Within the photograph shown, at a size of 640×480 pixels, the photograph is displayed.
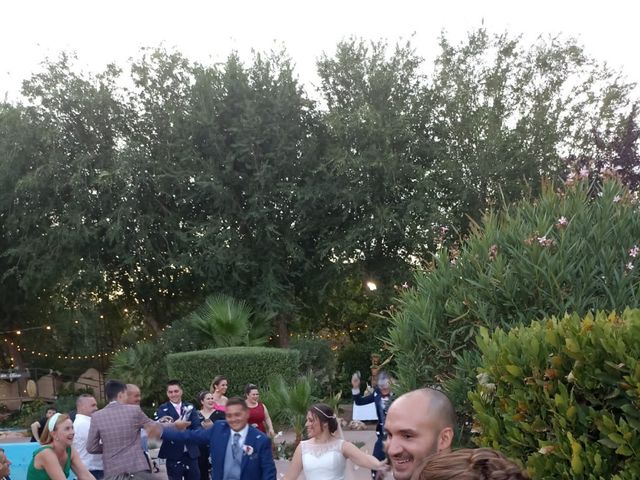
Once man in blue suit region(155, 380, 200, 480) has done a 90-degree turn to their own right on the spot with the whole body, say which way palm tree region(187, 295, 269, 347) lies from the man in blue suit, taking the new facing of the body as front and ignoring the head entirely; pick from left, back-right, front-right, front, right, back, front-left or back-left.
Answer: right

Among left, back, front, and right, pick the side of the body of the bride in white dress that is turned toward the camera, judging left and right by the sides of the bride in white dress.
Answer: front

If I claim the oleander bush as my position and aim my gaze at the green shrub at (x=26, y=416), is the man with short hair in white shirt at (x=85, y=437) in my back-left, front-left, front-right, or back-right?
front-left

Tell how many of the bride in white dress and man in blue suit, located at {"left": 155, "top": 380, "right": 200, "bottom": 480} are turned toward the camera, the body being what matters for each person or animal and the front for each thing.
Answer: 2

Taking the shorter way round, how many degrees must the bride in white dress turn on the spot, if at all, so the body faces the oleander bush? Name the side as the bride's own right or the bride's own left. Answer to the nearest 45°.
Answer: approximately 90° to the bride's own left

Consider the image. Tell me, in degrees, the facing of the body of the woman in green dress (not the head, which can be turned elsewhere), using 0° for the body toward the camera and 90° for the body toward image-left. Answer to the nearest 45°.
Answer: approximately 315°

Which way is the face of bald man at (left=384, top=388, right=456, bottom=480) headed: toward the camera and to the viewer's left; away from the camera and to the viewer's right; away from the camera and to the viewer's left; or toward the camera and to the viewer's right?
toward the camera and to the viewer's left

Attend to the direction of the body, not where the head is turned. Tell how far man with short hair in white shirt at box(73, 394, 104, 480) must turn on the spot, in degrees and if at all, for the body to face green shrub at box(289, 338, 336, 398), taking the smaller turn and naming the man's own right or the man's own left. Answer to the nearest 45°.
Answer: approximately 45° to the man's own left

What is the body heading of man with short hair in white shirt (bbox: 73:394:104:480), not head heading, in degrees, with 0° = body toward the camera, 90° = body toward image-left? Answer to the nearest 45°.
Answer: approximately 270°

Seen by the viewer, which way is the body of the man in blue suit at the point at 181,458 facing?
toward the camera

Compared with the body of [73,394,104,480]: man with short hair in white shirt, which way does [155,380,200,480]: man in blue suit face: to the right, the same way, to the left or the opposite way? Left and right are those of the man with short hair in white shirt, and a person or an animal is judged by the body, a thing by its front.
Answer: to the right

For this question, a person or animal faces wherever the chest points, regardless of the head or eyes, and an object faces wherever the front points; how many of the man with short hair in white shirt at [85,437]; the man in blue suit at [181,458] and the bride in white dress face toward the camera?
2

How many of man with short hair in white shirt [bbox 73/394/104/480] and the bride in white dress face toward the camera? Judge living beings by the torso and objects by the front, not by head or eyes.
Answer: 1
